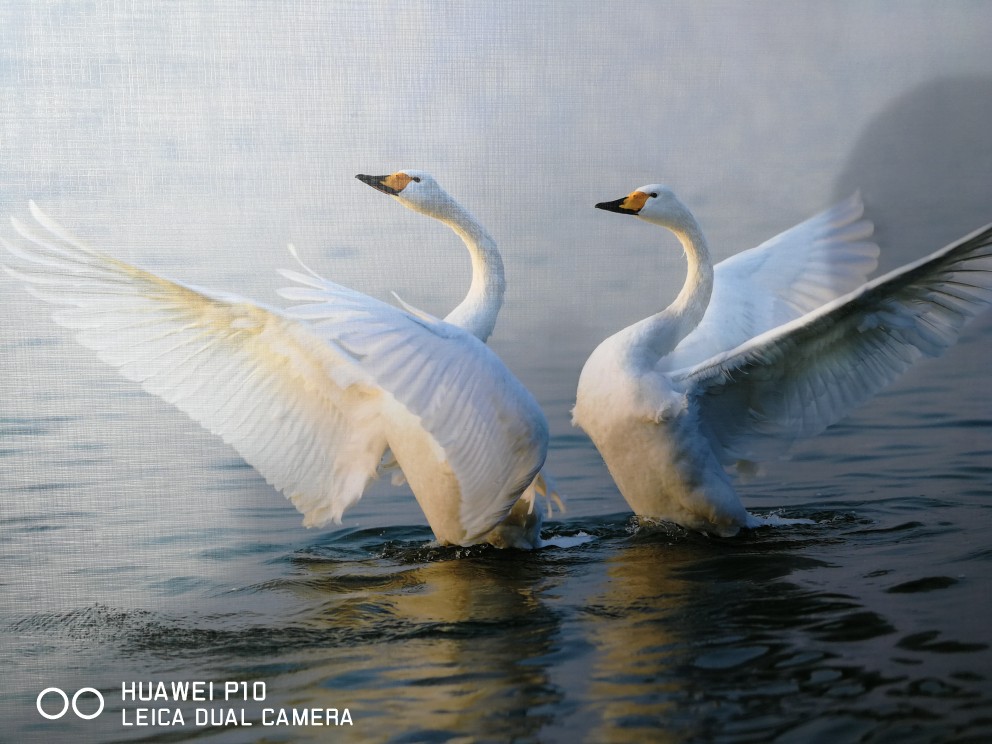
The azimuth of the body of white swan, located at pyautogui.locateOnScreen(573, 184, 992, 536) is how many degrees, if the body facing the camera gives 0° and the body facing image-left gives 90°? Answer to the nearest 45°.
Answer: approximately 90°

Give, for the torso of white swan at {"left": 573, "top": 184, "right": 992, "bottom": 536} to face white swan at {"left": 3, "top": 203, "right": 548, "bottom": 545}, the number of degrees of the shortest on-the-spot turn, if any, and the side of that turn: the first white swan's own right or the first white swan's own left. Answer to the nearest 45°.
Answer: approximately 45° to the first white swan's own left
